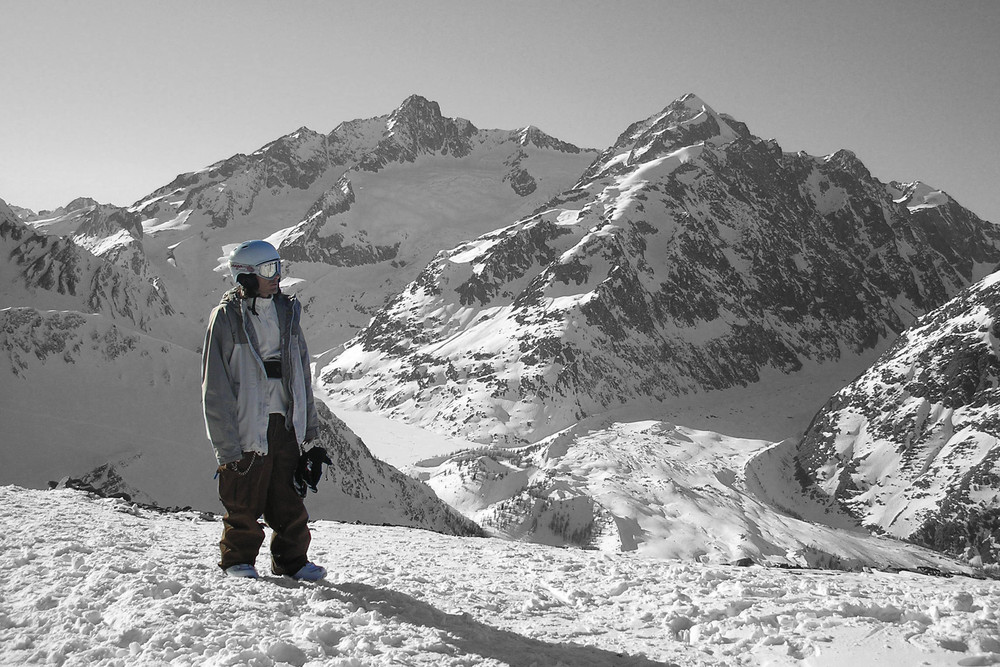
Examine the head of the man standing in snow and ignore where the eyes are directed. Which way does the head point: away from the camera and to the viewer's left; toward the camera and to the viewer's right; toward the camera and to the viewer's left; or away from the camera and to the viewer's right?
toward the camera and to the viewer's right

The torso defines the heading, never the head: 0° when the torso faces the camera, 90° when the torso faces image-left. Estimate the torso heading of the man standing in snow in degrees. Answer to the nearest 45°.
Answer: approximately 315°
